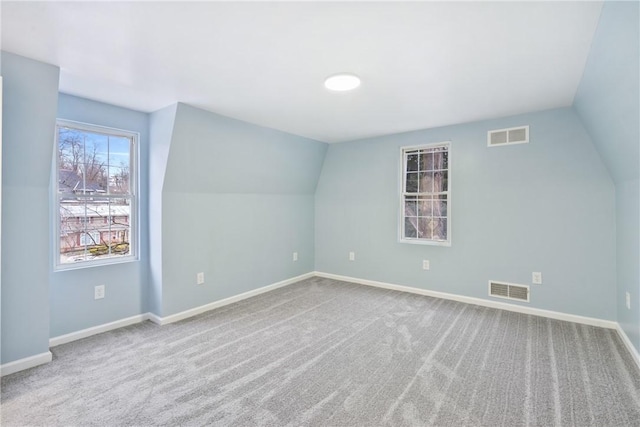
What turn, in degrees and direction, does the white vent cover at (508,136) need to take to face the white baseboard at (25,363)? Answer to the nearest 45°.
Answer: approximately 45° to its right

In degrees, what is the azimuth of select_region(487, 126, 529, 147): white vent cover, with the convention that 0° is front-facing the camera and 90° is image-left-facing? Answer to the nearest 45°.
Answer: approximately 0°

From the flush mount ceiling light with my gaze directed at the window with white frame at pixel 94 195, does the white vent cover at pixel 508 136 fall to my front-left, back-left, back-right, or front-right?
back-right

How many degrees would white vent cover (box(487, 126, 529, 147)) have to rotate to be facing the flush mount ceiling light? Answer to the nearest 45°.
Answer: approximately 45° to its right

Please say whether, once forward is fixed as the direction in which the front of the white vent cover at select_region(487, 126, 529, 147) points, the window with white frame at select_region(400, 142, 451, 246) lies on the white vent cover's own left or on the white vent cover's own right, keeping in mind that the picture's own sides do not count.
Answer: on the white vent cover's own right

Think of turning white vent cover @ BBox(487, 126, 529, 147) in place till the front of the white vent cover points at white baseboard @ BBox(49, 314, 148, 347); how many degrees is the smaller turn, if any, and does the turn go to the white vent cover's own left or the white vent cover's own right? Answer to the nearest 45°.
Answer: approximately 45° to the white vent cover's own right

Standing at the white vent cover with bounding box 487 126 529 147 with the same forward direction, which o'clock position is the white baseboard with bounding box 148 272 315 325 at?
The white baseboard is roughly at 2 o'clock from the white vent cover.

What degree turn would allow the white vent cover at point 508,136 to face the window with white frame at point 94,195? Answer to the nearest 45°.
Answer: approximately 45° to its right
